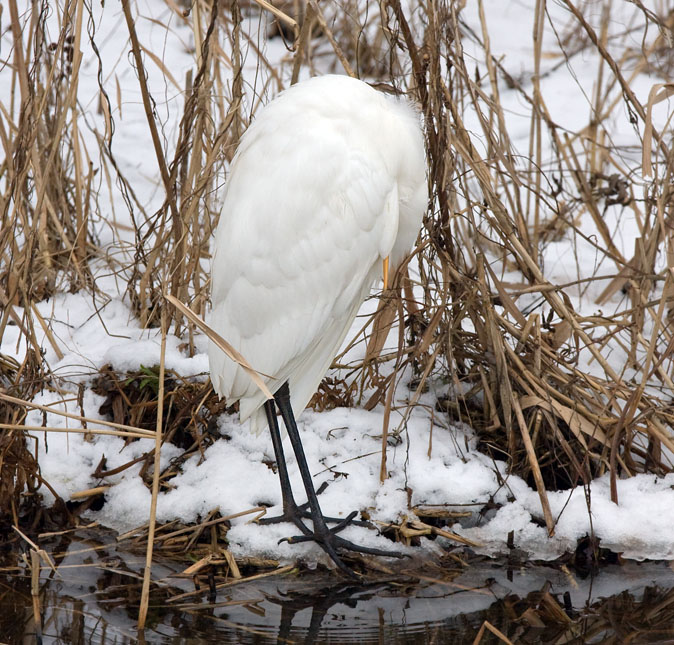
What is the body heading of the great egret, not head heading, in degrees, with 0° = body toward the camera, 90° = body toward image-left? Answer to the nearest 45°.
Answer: approximately 270°
